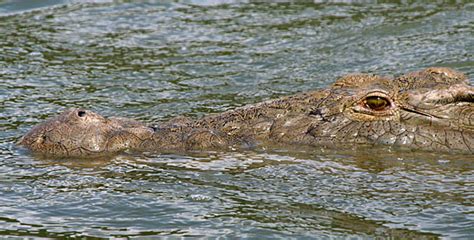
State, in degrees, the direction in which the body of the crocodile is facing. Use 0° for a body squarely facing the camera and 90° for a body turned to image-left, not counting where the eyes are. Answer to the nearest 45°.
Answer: approximately 90°
